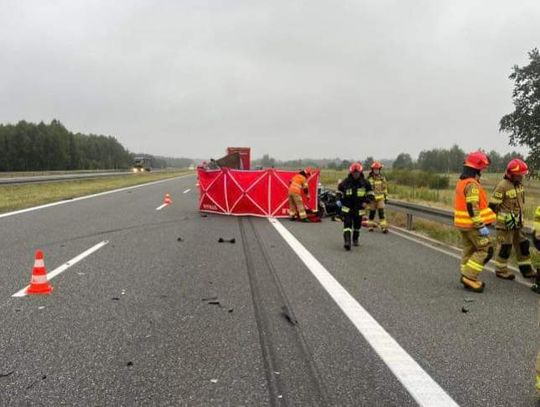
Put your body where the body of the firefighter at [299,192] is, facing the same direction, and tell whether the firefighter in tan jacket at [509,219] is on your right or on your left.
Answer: on your right

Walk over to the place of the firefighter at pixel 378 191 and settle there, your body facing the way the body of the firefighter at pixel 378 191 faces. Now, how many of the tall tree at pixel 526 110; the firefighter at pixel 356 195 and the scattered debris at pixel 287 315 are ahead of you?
2

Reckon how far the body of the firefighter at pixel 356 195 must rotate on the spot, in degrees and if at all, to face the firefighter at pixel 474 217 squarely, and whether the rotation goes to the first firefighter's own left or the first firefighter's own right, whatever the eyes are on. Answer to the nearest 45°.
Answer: approximately 45° to the first firefighter's own left

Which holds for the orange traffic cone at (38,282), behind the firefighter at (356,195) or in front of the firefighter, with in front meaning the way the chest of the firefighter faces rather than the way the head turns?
in front

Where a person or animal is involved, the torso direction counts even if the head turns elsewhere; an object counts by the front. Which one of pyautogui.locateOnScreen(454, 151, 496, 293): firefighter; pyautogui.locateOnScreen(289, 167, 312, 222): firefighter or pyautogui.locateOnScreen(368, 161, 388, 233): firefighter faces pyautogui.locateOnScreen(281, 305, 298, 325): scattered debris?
pyautogui.locateOnScreen(368, 161, 388, 233): firefighter

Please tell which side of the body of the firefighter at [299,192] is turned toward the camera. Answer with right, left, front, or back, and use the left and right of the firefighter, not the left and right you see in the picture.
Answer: right

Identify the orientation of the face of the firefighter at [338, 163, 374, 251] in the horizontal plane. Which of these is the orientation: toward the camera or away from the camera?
toward the camera

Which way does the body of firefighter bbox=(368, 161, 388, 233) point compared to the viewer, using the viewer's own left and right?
facing the viewer

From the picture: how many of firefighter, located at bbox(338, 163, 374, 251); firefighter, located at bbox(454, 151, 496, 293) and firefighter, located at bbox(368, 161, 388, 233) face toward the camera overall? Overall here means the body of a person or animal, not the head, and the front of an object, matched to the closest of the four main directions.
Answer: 2

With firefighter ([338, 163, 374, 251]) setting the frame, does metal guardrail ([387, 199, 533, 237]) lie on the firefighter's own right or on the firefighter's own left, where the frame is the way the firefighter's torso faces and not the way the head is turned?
on the firefighter's own left

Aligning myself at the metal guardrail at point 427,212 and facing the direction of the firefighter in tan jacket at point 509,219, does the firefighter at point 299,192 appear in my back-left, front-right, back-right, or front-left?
back-right

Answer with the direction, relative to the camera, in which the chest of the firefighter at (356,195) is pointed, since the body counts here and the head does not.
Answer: toward the camera

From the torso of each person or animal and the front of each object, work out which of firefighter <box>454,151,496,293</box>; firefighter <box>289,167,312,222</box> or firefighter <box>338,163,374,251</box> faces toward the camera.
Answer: firefighter <box>338,163,374,251</box>
